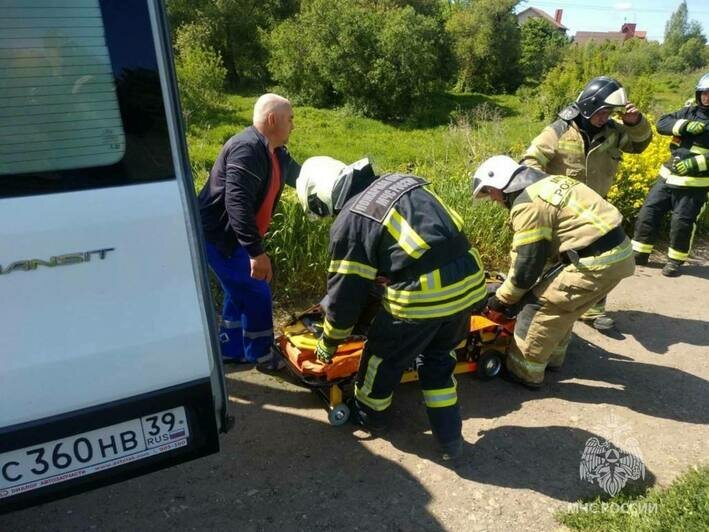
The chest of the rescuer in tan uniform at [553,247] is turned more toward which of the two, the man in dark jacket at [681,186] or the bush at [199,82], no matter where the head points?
the bush

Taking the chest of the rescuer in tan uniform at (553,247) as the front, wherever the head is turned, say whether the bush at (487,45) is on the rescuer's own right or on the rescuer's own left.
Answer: on the rescuer's own right

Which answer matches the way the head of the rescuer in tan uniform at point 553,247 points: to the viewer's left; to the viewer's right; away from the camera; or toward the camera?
to the viewer's left

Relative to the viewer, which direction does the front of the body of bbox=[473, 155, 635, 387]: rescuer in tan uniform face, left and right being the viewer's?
facing to the left of the viewer

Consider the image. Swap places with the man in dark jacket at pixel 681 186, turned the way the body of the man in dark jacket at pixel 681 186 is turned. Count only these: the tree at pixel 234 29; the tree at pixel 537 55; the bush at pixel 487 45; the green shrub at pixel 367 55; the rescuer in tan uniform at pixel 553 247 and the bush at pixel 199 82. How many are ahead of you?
1

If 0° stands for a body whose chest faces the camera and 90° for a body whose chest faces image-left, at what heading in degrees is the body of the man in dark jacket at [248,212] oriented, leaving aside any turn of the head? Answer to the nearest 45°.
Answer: approximately 270°

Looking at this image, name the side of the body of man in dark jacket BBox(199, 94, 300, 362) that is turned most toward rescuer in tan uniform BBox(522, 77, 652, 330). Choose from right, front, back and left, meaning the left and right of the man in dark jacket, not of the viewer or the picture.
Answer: front

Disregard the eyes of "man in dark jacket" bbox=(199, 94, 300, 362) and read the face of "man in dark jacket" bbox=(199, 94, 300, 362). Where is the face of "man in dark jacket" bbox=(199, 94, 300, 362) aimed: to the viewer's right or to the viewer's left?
to the viewer's right

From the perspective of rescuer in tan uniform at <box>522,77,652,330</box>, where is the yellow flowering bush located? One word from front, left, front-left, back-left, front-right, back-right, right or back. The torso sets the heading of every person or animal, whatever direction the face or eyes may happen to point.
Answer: back-left

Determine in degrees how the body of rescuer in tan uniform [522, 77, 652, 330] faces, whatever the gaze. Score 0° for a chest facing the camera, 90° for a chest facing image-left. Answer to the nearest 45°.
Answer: approximately 315°

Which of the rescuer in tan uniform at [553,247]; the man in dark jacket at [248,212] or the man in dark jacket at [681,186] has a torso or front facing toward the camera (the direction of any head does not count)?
the man in dark jacket at [681,186]

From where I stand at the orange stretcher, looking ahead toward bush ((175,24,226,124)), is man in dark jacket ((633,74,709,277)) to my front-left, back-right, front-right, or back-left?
front-right

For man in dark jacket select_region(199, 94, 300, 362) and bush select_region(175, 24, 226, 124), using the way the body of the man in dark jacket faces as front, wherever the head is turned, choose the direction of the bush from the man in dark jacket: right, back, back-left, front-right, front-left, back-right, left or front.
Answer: left

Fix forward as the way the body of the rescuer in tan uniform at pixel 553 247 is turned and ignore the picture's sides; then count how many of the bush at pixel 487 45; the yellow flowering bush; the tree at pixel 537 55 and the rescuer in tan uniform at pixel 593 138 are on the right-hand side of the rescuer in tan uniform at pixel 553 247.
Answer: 4

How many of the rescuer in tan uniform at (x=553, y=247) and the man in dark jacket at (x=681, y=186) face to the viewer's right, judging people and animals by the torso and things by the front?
0

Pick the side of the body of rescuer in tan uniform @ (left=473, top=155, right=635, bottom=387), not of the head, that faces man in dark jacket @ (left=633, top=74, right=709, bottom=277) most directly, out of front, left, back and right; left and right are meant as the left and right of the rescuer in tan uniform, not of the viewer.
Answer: right

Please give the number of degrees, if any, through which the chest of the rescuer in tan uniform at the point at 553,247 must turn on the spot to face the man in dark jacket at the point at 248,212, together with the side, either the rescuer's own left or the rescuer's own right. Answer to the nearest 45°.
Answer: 0° — they already face them

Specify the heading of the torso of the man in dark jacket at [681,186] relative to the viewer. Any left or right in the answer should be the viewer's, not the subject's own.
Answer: facing the viewer
